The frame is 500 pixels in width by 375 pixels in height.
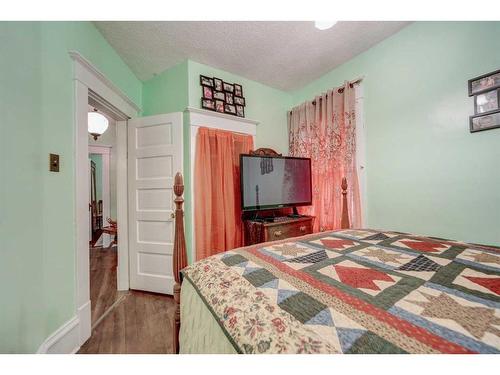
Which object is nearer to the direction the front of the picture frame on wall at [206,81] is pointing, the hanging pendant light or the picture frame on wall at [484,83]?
the picture frame on wall

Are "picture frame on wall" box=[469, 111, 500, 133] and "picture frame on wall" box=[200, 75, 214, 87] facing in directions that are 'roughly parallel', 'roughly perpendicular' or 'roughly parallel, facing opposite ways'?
roughly perpendicular

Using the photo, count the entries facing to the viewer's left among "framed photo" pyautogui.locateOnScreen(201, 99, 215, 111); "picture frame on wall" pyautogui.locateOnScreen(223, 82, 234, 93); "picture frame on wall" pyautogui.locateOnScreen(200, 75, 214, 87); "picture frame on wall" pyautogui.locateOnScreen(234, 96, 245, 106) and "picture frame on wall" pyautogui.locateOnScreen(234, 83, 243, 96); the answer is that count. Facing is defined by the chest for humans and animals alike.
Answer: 0

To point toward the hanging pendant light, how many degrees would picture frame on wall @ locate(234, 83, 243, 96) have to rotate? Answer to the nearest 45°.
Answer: approximately 135° to its right

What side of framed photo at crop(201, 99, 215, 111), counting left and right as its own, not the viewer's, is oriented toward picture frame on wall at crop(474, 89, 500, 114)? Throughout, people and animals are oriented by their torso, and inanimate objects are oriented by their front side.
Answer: front

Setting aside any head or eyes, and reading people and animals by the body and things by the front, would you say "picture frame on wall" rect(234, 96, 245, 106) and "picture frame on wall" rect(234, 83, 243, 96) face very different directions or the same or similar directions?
same or similar directions

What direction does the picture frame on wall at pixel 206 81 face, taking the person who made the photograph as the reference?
facing the viewer and to the right of the viewer

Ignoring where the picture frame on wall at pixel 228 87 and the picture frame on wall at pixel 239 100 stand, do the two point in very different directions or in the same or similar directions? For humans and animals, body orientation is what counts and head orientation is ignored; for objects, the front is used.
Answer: same or similar directions

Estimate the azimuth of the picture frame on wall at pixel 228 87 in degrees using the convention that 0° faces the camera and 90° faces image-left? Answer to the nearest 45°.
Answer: approximately 315°

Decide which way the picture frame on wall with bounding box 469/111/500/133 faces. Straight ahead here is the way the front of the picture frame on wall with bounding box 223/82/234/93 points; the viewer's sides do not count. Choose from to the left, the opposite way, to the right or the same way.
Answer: to the right

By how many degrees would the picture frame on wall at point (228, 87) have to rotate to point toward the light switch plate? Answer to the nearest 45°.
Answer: approximately 90° to its right

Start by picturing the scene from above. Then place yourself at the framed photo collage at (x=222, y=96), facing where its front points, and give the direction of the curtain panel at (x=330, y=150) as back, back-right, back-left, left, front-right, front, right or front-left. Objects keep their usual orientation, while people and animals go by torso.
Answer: front-left

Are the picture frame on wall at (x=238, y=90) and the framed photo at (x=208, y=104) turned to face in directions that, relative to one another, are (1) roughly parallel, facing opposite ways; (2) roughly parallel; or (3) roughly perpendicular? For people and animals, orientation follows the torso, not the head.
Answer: roughly parallel

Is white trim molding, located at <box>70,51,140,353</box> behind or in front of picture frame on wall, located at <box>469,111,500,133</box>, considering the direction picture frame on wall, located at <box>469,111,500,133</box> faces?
in front
